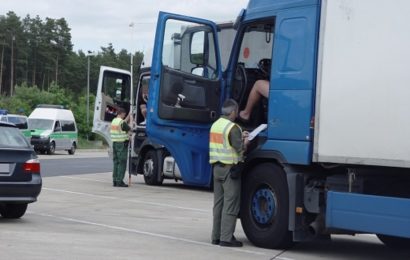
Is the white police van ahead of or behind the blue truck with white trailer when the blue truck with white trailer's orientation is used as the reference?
ahead

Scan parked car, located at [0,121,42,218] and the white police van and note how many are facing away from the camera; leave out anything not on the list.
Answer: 1

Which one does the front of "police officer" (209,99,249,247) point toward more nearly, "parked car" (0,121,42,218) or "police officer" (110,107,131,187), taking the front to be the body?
the police officer

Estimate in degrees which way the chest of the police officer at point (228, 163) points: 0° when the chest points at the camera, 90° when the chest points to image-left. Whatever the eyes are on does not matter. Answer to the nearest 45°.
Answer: approximately 225°

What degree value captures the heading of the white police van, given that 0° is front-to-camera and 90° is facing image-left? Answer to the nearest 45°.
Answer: approximately 45°

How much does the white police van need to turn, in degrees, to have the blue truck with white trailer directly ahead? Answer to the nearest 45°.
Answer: approximately 45° to its left

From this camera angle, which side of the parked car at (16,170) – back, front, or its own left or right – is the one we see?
back

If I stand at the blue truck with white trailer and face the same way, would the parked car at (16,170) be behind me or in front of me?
in front

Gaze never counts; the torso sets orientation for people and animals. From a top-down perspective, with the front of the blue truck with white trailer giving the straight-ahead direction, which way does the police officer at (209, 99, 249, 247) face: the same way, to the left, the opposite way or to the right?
to the right

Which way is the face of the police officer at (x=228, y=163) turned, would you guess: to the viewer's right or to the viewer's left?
to the viewer's right

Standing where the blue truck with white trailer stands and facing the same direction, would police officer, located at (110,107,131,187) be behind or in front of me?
in front

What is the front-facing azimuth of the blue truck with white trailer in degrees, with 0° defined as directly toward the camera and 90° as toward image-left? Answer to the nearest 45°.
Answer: approximately 135°

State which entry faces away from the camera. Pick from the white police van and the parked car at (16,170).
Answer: the parked car

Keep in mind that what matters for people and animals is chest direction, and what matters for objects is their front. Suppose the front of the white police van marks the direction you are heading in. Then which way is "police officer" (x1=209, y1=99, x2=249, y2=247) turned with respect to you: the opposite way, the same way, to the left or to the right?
the opposite way

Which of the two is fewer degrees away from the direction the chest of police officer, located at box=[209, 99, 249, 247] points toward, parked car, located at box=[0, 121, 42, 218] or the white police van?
the white police van
